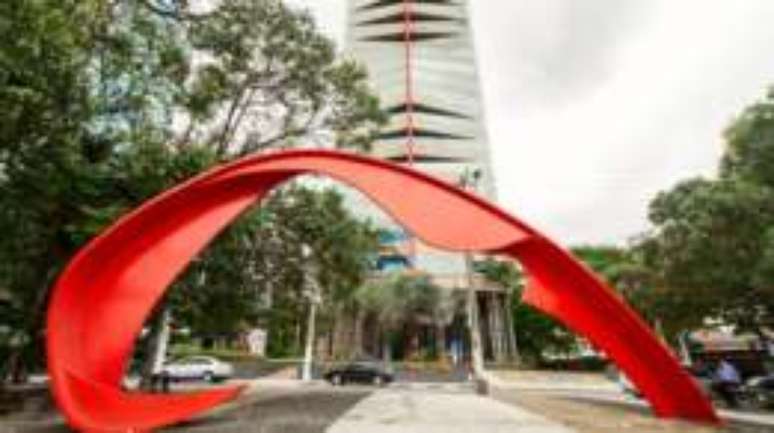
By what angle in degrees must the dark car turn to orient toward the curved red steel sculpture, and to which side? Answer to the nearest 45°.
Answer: approximately 90° to its left

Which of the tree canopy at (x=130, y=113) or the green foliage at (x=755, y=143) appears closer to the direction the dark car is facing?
the tree canopy

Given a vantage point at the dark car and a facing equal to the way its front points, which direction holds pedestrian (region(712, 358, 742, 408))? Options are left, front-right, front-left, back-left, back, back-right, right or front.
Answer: back-left

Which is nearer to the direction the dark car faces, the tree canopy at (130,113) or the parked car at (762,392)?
the tree canopy

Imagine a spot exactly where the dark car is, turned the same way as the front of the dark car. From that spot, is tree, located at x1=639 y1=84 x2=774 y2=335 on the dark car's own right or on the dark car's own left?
on the dark car's own left

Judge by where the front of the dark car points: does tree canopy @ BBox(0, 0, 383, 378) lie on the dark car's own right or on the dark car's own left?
on the dark car's own left

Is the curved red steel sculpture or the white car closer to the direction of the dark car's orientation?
the white car

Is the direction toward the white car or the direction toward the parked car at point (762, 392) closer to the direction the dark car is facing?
the white car

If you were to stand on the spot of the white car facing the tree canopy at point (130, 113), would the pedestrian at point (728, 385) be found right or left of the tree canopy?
left

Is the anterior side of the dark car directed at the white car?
yes

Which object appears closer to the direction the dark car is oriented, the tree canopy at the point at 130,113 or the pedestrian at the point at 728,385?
the tree canopy

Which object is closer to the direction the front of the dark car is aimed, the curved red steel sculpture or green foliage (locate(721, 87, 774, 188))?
the curved red steel sculpture

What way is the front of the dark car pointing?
to the viewer's left
